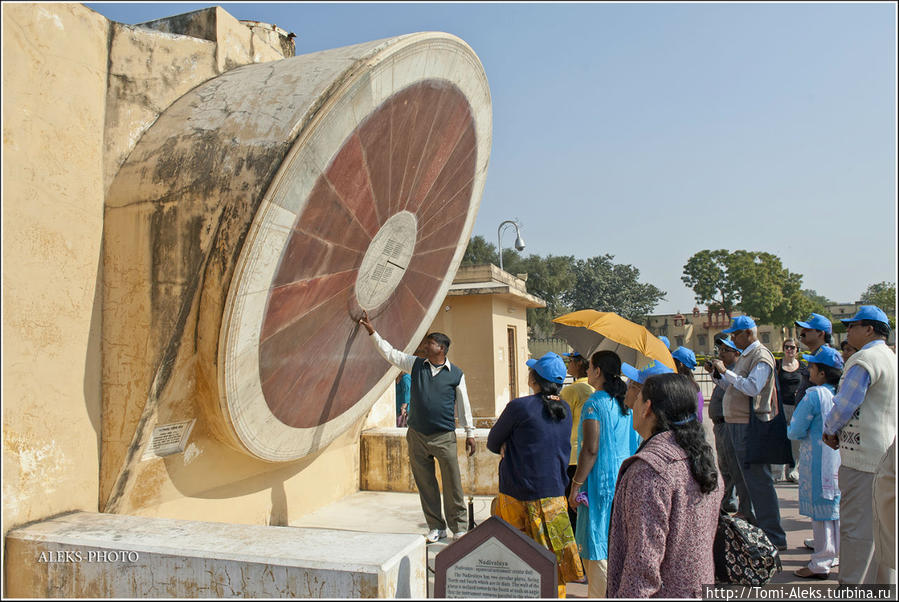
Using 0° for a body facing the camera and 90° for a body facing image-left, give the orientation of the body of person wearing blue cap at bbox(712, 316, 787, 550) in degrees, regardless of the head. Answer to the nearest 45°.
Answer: approximately 90°

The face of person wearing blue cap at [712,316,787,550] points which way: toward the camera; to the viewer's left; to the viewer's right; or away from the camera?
to the viewer's left

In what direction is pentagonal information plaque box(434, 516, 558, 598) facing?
toward the camera

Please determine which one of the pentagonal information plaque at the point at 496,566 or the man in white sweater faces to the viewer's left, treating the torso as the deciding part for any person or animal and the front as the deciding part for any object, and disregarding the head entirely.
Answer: the man in white sweater

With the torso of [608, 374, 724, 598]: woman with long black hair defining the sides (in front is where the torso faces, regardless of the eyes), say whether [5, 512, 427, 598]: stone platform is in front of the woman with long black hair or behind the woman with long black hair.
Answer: in front

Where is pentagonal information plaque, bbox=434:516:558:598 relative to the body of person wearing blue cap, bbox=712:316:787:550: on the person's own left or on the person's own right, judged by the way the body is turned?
on the person's own left

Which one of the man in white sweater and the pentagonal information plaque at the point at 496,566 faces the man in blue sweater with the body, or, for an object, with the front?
the man in white sweater

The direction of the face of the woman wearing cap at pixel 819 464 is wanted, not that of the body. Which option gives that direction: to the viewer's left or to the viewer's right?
to the viewer's left

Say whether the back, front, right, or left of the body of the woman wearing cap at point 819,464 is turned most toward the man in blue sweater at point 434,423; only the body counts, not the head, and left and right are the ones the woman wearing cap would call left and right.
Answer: front

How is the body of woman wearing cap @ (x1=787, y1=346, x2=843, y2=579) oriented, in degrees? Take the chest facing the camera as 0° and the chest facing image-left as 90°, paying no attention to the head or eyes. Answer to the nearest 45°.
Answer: approximately 90°

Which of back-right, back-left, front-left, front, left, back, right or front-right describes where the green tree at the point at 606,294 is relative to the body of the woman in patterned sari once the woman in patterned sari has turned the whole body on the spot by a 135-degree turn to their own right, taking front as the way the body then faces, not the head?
left

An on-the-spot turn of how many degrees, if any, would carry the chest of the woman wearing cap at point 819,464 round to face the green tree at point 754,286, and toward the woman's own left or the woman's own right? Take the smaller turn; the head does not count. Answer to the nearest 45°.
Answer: approximately 90° to the woman's own right

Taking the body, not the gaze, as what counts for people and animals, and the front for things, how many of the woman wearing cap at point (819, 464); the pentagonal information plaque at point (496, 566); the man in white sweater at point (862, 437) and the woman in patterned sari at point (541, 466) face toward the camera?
1

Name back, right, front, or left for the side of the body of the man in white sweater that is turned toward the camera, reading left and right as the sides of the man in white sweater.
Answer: left

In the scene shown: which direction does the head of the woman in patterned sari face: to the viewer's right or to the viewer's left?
to the viewer's left
